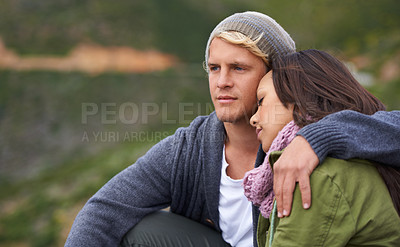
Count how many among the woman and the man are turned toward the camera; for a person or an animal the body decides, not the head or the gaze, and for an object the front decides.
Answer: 1

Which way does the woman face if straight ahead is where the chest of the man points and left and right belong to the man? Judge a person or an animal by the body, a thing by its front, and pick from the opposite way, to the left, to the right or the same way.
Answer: to the right

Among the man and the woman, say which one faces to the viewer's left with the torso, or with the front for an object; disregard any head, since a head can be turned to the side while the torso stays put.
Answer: the woman

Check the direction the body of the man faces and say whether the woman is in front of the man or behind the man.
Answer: in front

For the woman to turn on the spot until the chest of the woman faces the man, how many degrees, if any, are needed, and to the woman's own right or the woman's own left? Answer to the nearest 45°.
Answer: approximately 45° to the woman's own right

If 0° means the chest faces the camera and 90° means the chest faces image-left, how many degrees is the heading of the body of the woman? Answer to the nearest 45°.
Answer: approximately 90°
